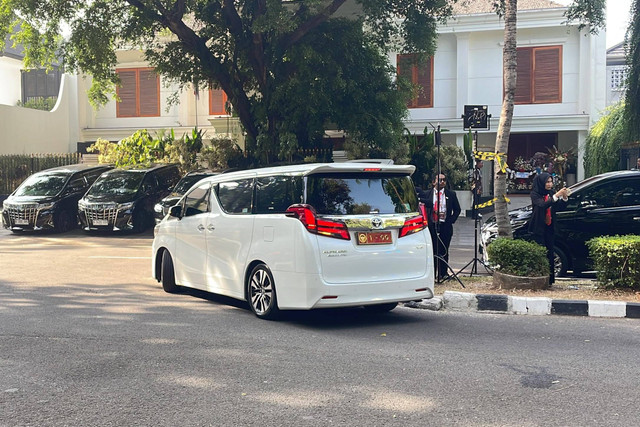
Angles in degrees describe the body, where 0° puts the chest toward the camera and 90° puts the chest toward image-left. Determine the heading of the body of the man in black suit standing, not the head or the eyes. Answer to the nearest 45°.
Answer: approximately 0°

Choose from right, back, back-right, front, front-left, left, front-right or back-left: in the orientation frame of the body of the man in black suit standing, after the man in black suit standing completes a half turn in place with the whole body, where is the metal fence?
front-left

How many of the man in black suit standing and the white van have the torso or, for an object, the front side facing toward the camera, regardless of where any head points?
1

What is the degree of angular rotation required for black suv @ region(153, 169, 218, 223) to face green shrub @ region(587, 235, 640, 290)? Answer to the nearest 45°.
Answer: approximately 90° to its left

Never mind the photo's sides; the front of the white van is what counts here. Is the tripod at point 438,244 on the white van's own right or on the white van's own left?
on the white van's own right

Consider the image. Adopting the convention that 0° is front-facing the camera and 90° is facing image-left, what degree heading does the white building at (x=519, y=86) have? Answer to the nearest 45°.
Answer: approximately 0°

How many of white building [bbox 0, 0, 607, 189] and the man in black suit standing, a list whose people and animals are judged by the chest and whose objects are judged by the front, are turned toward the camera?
2

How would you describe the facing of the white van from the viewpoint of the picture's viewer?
facing away from the viewer and to the left of the viewer

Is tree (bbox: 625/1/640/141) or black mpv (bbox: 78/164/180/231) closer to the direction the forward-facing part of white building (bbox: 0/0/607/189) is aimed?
the black mpv

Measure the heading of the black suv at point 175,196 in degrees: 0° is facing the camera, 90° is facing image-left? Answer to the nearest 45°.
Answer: approximately 45°

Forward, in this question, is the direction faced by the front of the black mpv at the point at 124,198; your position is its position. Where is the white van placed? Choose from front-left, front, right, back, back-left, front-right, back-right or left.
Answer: front-left

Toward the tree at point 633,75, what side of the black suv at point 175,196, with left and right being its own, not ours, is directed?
left
